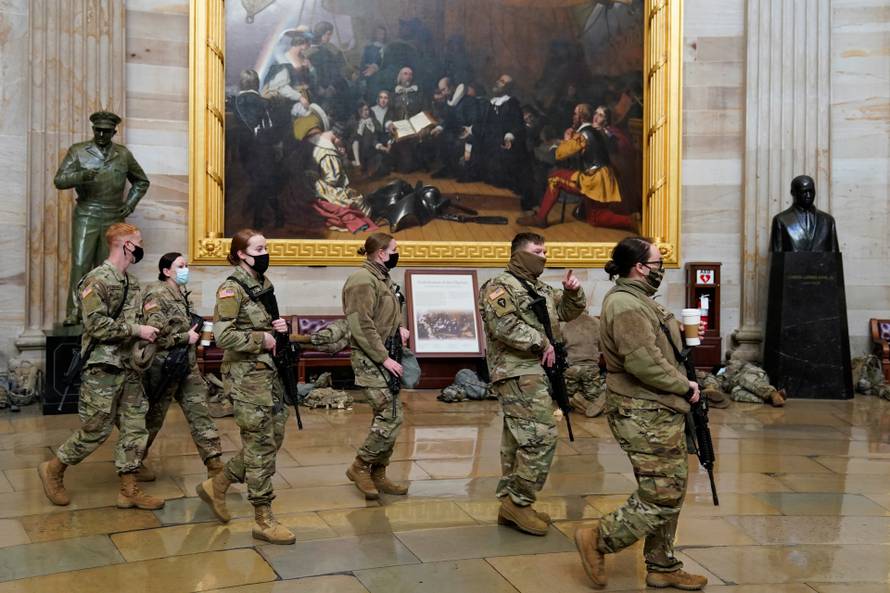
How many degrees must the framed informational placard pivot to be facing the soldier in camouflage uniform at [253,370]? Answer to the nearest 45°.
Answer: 0° — it already faces them

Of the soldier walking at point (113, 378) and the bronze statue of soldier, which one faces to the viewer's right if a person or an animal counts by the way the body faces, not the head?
the soldier walking

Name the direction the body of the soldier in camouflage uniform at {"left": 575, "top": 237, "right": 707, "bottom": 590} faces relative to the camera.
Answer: to the viewer's right

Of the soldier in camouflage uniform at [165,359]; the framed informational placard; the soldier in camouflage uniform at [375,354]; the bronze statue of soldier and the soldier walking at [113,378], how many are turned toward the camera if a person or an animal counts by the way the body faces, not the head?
2

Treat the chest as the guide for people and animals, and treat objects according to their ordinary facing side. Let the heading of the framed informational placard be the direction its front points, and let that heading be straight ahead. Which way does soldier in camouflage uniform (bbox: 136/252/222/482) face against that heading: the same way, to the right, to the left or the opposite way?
to the left

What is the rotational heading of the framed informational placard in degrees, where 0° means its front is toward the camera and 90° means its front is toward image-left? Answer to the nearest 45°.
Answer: approximately 0°

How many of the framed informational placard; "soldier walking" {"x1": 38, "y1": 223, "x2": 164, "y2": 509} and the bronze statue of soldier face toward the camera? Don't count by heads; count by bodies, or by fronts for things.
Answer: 2

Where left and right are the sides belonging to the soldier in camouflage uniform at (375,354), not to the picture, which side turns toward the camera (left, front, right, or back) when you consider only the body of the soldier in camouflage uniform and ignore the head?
right

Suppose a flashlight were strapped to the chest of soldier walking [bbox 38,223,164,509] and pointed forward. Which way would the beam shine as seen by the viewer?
to the viewer's right

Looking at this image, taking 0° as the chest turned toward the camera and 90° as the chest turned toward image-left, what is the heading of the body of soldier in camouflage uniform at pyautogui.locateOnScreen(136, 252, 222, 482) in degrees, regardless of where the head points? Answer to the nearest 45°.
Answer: approximately 270°

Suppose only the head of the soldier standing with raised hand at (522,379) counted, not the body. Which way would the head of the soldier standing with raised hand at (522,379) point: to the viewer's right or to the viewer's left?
to the viewer's right
